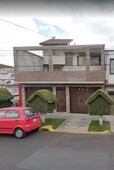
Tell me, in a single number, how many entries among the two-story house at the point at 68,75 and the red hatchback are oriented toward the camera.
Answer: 1

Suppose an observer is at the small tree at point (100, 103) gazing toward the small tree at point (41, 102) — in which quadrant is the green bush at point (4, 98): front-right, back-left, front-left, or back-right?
front-right

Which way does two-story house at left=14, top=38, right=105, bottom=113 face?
toward the camera

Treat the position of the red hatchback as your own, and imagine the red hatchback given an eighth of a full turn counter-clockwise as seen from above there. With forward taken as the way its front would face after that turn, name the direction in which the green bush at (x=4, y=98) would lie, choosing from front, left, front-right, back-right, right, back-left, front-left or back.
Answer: right

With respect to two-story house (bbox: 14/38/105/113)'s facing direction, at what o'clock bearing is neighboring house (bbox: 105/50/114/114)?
The neighboring house is roughly at 9 o'clock from the two-story house.

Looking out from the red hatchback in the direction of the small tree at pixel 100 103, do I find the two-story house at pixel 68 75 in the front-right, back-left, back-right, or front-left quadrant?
front-left

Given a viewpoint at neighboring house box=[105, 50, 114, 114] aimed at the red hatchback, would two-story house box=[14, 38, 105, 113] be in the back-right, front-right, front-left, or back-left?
front-right

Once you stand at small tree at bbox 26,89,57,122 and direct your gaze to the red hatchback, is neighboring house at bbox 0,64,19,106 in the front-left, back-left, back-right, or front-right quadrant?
back-right

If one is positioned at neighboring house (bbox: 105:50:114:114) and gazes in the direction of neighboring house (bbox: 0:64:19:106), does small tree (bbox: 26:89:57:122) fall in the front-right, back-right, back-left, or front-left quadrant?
front-left

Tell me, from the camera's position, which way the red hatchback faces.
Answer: facing away from the viewer and to the left of the viewer

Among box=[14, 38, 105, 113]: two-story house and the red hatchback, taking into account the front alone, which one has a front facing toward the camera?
the two-story house

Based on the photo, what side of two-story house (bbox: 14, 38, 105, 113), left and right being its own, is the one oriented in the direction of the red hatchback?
front

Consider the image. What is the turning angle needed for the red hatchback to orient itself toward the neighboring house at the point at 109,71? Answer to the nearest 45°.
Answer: approximately 90° to its right

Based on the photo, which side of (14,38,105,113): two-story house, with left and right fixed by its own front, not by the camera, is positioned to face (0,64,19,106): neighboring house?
right

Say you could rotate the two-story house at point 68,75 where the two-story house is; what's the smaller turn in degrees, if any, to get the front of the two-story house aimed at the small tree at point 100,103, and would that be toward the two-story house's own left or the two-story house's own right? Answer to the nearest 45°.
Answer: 0° — it already faces it

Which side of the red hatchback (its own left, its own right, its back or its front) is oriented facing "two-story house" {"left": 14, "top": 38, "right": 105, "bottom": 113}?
right

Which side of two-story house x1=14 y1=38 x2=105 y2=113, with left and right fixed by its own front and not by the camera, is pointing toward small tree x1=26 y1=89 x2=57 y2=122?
front
